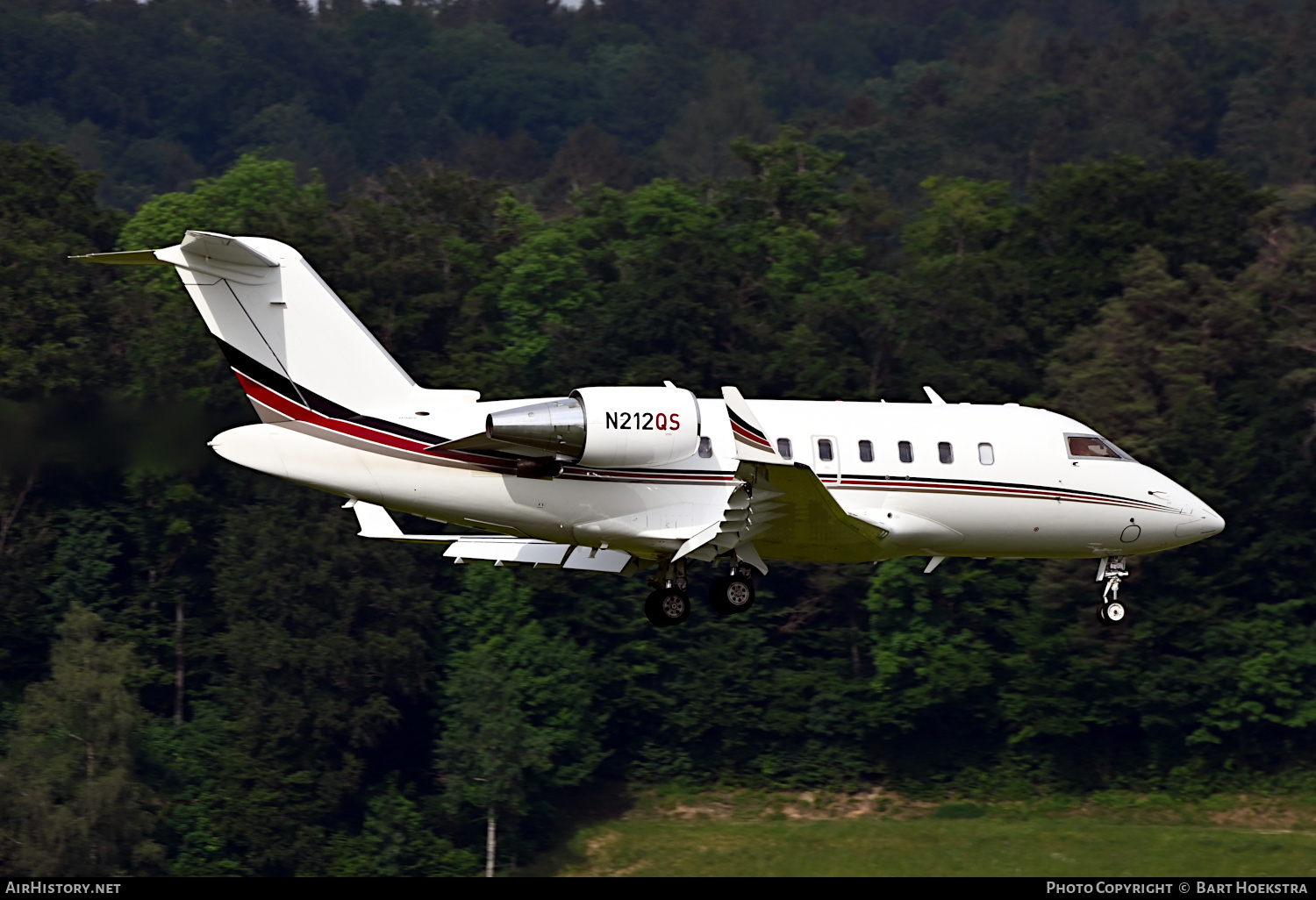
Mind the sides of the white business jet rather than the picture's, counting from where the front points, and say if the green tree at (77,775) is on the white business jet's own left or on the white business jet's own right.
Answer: on the white business jet's own left

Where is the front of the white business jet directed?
to the viewer's right

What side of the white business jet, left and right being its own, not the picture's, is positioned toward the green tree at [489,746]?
left
